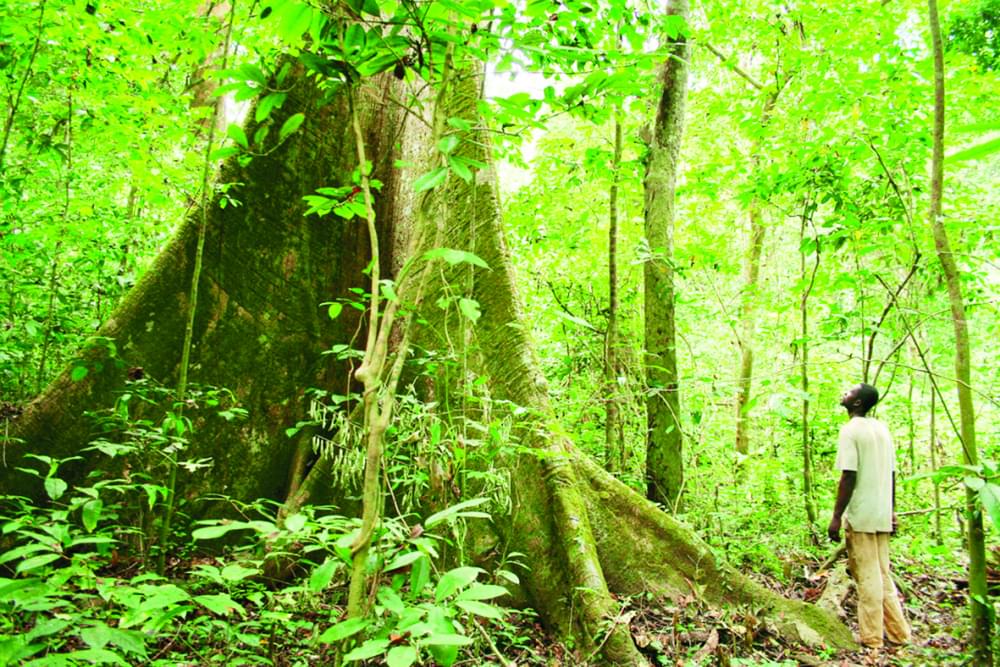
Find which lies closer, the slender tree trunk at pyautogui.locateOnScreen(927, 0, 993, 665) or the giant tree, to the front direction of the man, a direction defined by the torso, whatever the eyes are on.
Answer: the giant tree
